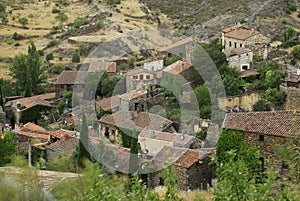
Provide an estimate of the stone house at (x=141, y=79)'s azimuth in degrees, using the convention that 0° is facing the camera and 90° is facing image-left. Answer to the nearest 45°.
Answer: approximately 0°

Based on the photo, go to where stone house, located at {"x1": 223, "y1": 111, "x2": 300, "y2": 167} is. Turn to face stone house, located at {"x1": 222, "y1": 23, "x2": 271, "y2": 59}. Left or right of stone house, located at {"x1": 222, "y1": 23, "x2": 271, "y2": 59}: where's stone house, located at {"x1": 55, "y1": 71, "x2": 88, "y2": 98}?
left

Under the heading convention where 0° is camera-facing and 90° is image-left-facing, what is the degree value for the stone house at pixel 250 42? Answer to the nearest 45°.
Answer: approximately 45°

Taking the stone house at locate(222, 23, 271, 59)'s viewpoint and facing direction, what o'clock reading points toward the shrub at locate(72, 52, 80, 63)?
The shrub is roughly at 2 o'clock from the stone house.

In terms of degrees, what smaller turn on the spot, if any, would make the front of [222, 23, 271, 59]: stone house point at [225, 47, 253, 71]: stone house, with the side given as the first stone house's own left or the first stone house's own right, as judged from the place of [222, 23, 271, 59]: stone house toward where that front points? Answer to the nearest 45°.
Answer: approximately 45° to the first stone house's own left
